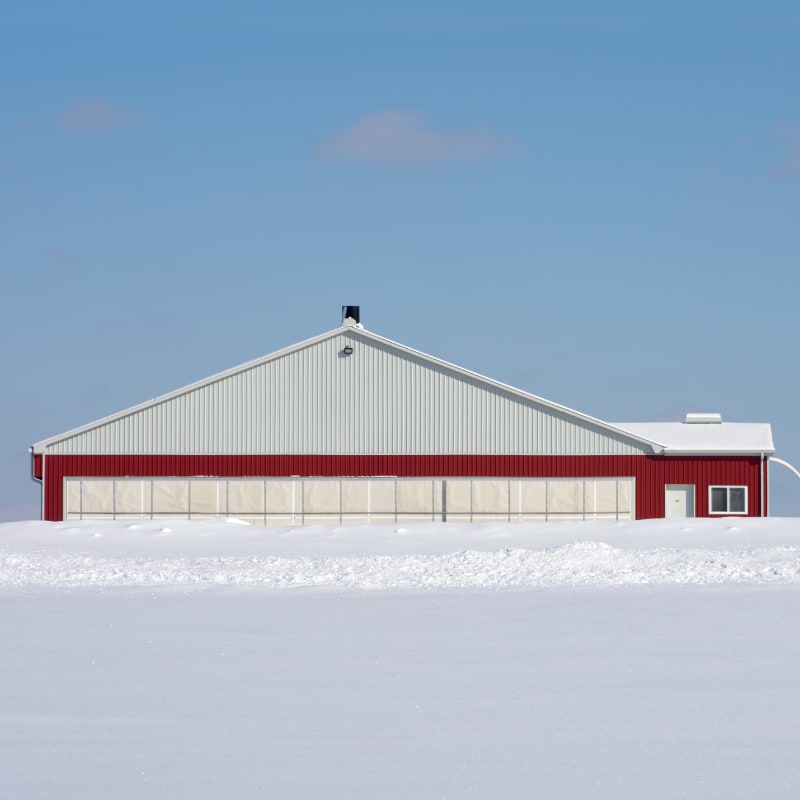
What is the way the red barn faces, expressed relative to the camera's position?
facing the viewer
